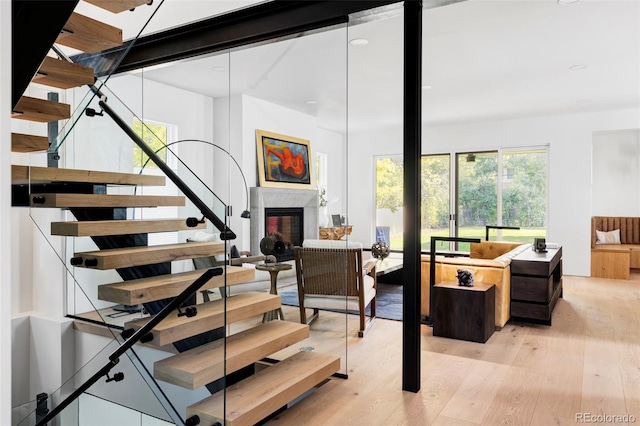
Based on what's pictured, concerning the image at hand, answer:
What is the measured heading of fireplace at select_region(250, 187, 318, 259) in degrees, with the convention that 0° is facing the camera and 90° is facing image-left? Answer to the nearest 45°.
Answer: approximately 315°

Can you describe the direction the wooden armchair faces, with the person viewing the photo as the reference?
facing away from the viewer and to the right of the viewer

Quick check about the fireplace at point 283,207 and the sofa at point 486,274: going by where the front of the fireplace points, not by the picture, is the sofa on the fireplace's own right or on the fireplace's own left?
on the fireplace's own left

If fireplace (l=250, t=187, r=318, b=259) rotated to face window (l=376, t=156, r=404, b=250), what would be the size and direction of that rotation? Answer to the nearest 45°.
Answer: approximately 135° to its left

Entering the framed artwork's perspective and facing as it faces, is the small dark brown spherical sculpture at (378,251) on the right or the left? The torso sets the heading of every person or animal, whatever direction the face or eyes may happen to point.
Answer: on its left

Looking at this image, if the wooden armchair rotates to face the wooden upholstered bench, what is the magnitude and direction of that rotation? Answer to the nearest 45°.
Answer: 0° — it already faces it

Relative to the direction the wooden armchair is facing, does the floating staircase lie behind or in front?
behind
